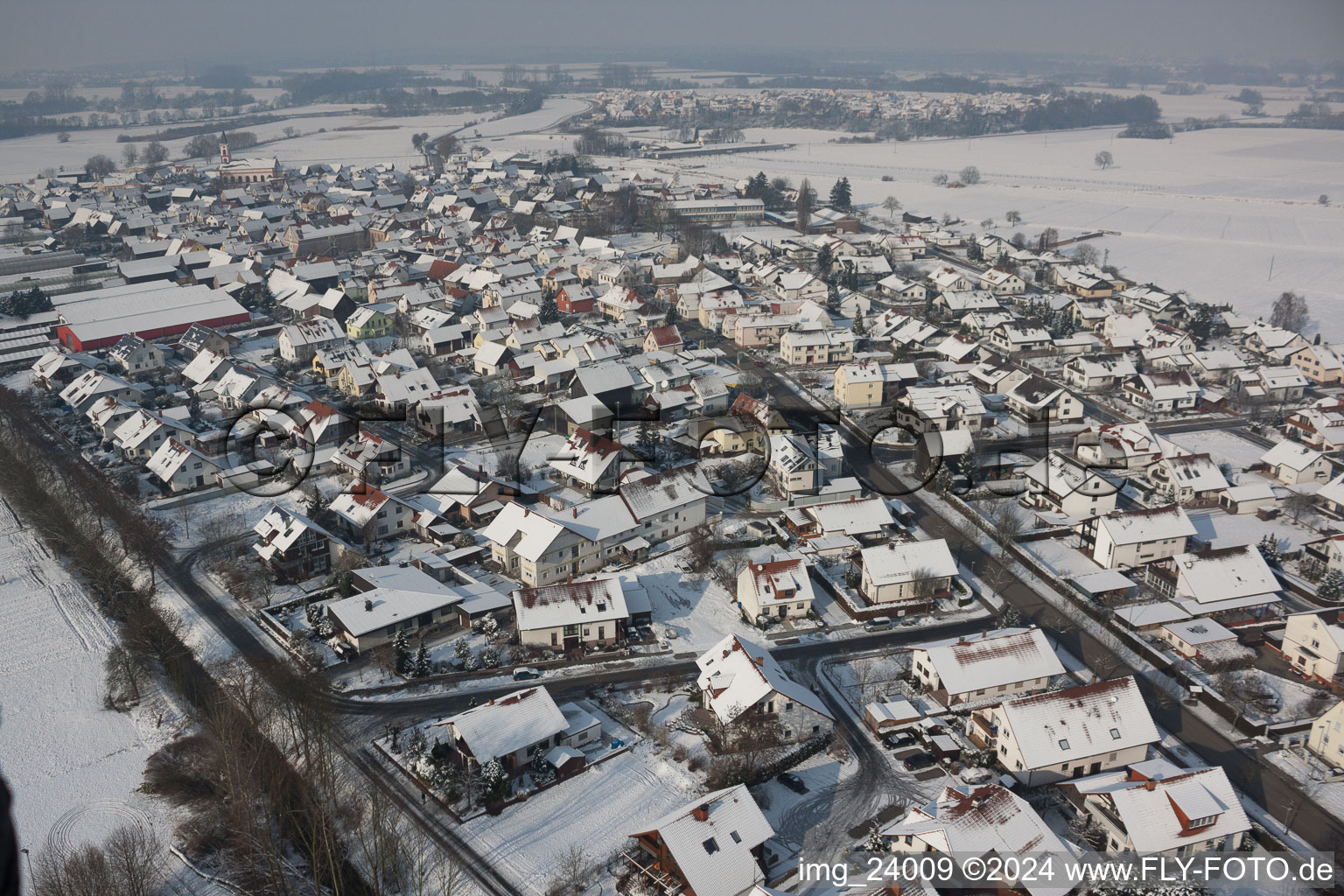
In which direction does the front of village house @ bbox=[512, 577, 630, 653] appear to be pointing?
toward the camera

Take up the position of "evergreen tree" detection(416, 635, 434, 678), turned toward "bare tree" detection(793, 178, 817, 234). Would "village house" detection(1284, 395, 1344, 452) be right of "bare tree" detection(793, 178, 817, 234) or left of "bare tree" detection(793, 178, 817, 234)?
right

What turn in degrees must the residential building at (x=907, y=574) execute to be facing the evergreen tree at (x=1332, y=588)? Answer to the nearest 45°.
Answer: approximately 90° to its left

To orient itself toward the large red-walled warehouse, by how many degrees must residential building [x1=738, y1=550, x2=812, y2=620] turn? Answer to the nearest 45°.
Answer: approximately 135° to its right

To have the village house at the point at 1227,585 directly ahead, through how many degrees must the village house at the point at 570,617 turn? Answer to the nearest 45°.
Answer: approximately 90° to its left

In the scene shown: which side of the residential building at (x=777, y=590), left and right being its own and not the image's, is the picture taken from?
front

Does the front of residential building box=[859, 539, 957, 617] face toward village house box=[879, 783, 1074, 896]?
yes

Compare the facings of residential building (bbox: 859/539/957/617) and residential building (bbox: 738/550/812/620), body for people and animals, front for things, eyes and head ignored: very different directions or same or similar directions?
same or similar directions

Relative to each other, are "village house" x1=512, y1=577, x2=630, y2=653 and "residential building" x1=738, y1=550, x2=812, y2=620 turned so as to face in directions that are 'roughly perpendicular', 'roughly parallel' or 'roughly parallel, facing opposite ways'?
roughly parallel

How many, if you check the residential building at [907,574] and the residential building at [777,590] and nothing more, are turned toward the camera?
2

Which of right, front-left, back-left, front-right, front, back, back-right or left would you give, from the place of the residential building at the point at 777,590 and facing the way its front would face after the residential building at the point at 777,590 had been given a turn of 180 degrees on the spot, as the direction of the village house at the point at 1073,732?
back-right

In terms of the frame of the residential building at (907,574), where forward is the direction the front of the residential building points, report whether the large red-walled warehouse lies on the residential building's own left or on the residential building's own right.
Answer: on the residential building's own right

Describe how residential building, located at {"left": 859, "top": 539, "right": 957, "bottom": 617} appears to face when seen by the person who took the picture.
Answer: facing the viewer

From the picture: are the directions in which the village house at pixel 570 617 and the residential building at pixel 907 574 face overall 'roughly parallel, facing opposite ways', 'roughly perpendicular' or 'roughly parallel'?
roughly parallel

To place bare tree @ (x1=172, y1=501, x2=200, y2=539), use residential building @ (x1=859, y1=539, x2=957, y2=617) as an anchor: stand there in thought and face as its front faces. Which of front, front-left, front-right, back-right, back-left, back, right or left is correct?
right

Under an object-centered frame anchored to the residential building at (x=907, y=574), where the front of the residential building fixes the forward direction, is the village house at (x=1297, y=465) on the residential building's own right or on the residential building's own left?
on the residential building's own left

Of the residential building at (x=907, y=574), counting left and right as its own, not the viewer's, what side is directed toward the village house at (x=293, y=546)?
right
